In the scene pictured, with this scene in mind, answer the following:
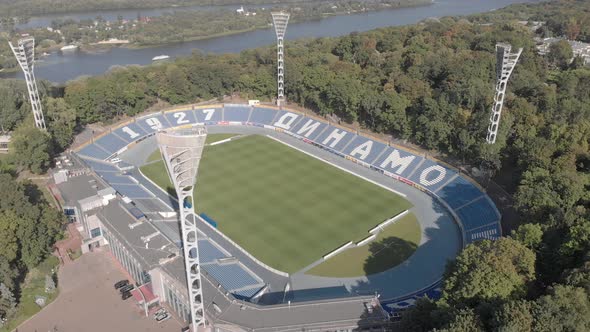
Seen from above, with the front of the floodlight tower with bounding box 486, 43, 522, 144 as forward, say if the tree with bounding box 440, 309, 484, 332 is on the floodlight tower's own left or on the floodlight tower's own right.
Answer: on the floodlight tower's own left

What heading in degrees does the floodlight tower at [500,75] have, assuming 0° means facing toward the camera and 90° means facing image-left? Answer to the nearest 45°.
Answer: approximately 45°

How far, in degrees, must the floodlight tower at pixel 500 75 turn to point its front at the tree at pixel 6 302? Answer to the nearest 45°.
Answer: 0° — it already faces it

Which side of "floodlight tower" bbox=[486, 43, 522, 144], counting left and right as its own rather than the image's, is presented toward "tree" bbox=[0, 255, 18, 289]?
front

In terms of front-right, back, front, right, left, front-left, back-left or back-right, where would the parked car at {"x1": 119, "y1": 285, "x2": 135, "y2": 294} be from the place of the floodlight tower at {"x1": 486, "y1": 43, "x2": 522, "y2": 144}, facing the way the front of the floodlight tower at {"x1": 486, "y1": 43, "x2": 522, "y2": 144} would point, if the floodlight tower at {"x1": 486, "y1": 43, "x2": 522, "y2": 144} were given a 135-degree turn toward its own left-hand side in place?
back-right

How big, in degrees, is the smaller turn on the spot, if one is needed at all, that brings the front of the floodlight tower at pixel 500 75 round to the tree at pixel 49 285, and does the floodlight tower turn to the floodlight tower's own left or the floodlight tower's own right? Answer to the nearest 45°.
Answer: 0° — it already faces it

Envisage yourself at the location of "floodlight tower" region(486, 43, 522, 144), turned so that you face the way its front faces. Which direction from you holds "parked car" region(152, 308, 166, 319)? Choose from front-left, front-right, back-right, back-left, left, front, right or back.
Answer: front

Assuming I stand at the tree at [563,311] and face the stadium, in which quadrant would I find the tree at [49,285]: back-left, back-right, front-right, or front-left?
front-left

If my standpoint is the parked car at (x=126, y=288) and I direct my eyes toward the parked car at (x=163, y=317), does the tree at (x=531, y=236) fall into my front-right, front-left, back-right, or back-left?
front-left

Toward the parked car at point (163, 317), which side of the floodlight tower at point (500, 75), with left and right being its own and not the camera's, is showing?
front

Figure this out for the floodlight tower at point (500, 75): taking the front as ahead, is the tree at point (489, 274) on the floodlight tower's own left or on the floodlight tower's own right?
on the floodlight tower's own left

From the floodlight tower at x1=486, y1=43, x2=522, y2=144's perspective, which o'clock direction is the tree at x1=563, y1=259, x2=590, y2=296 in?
The tree is roughly at 10 o'clock from the floodlight tower.

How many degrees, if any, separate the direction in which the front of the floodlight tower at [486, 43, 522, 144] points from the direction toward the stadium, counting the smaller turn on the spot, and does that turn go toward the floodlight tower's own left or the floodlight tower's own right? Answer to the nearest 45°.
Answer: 0° — it already faces it

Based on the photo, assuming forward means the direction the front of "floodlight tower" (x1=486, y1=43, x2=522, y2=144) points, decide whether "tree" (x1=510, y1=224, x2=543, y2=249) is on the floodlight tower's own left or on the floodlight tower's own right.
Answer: on the floodlight tower's own left

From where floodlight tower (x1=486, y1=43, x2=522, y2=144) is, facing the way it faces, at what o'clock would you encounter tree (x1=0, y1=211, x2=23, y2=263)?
The tree is roughly at 12 o'clock from the floodlight tower.

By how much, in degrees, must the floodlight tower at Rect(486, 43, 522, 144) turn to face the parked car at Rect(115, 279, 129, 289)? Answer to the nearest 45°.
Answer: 0° — it already faces it

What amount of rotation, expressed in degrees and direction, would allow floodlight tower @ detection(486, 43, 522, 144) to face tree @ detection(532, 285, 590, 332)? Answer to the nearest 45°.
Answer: approximately 45° to its left
